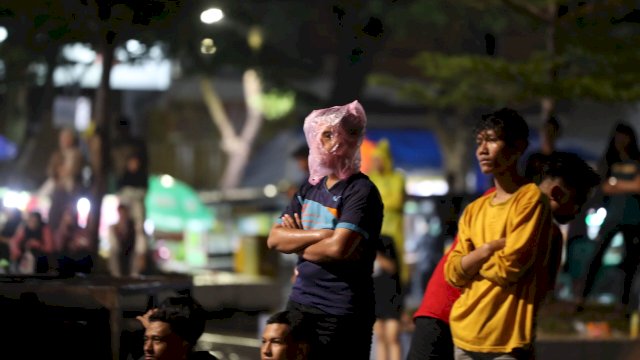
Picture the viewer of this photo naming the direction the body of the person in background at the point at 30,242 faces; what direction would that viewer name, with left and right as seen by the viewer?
facing the viewer

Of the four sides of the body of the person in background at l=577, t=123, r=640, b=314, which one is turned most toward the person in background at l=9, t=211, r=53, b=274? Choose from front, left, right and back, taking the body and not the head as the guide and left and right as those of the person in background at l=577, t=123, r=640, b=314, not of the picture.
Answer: right

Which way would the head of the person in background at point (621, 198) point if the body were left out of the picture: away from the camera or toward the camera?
toward the camera

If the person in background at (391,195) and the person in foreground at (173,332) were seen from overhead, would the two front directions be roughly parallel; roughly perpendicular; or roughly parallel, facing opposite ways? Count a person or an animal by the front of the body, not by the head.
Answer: roughly parallel

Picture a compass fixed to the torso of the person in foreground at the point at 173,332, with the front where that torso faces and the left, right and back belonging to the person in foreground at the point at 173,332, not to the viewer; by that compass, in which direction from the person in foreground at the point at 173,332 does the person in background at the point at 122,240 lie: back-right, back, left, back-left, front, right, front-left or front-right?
back-right

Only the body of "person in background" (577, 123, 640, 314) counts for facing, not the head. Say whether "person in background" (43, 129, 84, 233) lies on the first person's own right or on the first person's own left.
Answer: on the first person's own right

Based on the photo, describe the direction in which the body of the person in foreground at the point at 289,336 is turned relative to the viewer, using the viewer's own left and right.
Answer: facing the viewer and to the left of the viewer
